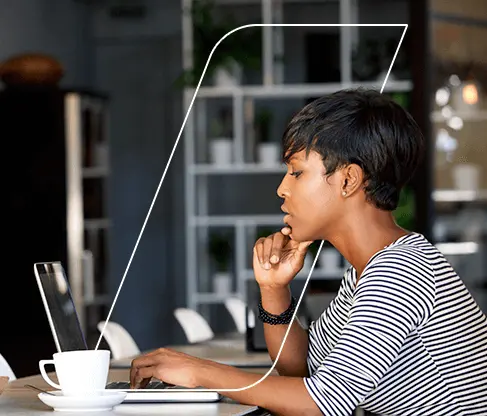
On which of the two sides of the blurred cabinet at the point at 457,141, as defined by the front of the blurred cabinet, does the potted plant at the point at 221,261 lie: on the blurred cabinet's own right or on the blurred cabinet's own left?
on the blurred cabinet's own right

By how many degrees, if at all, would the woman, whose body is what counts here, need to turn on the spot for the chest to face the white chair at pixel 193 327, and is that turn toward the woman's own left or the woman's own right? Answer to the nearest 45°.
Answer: approximately 90° to the woman's own right

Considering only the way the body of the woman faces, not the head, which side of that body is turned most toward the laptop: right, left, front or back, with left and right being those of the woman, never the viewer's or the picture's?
front

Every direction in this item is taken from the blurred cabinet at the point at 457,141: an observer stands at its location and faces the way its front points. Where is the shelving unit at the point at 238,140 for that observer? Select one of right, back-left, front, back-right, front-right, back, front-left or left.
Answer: right

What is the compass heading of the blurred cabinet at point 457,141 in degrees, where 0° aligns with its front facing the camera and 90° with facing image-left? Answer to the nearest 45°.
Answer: approximately 0°

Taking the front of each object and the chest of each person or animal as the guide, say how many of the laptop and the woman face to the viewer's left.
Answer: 1

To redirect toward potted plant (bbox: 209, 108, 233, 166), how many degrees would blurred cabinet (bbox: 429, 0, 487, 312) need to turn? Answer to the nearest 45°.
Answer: approximately 90° to its right

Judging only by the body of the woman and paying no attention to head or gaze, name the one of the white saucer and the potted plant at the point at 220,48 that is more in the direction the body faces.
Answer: the white saucer

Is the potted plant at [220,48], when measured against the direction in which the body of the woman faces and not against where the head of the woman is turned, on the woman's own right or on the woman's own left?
on the woman's own right

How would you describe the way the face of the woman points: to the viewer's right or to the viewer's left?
to the viewer's left

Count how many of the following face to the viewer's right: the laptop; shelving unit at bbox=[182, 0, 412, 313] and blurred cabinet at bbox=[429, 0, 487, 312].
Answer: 1

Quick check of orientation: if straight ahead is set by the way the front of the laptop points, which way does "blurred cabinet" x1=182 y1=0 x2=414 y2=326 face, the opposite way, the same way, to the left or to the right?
to the right

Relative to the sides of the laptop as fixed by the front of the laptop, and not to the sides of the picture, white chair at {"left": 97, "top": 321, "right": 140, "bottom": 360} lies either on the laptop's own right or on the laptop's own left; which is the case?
on the laptop's own left
